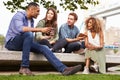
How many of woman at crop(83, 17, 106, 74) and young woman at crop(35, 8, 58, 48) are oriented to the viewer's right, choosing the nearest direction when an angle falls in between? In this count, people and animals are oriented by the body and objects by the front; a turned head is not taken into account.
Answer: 0

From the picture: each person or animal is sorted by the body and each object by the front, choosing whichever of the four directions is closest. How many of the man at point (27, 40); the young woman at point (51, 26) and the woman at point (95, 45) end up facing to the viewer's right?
1

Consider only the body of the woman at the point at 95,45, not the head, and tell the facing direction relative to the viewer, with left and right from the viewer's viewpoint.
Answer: facing the viewer and to the left of the viewer

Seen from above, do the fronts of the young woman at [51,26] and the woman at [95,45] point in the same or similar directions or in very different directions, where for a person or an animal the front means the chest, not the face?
same or similar directions

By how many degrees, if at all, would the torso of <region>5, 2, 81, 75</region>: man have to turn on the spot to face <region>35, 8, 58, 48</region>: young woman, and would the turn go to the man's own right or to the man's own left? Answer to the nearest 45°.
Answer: approximately 45° to the man's own left

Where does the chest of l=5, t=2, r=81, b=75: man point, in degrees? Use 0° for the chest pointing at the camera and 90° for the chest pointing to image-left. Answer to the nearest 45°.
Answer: approximately 270°

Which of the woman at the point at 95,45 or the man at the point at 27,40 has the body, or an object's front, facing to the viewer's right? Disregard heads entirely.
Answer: the man

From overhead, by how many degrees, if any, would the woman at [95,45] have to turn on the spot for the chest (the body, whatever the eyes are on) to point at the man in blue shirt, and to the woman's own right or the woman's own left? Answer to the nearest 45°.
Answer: approximately 45° to the woman's own right
